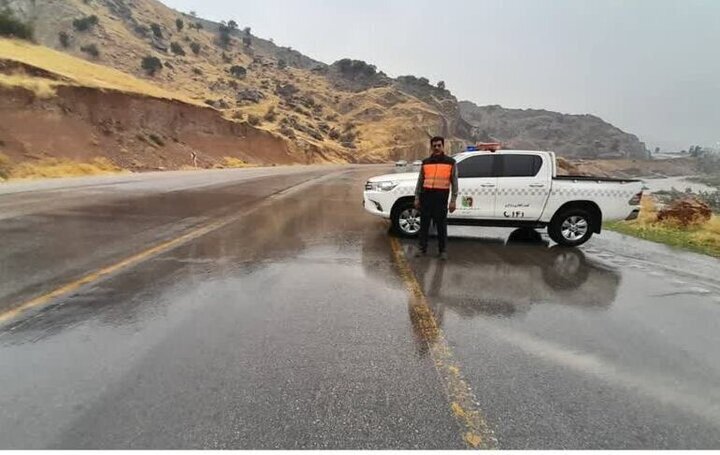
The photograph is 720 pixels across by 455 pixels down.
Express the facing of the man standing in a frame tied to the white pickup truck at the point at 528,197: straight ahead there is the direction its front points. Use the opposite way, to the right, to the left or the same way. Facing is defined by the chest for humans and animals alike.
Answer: to the left

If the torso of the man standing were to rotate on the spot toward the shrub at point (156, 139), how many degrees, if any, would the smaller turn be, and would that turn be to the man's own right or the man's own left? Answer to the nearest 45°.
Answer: approximately 135° to the man's own right

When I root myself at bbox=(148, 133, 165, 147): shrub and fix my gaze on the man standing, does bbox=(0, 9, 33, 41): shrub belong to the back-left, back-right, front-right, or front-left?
back-right

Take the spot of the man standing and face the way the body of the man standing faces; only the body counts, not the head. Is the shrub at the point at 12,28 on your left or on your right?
on your right

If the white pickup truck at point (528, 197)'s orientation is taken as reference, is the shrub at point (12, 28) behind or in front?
in front

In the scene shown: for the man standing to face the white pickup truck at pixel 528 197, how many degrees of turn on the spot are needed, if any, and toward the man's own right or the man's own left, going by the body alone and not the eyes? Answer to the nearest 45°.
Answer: approximately 135° to the man's own left

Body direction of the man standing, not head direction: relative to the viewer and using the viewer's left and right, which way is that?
facing the viewer

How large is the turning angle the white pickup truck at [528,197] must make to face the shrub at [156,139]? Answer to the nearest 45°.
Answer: approximately 45° to its right

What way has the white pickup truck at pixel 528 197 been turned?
to the viewer's left

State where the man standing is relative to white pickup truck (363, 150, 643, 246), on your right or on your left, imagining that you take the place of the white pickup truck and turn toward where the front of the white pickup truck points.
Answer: on your left

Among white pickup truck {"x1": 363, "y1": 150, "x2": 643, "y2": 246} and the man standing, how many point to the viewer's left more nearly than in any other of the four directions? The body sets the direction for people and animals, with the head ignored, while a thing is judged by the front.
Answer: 1
